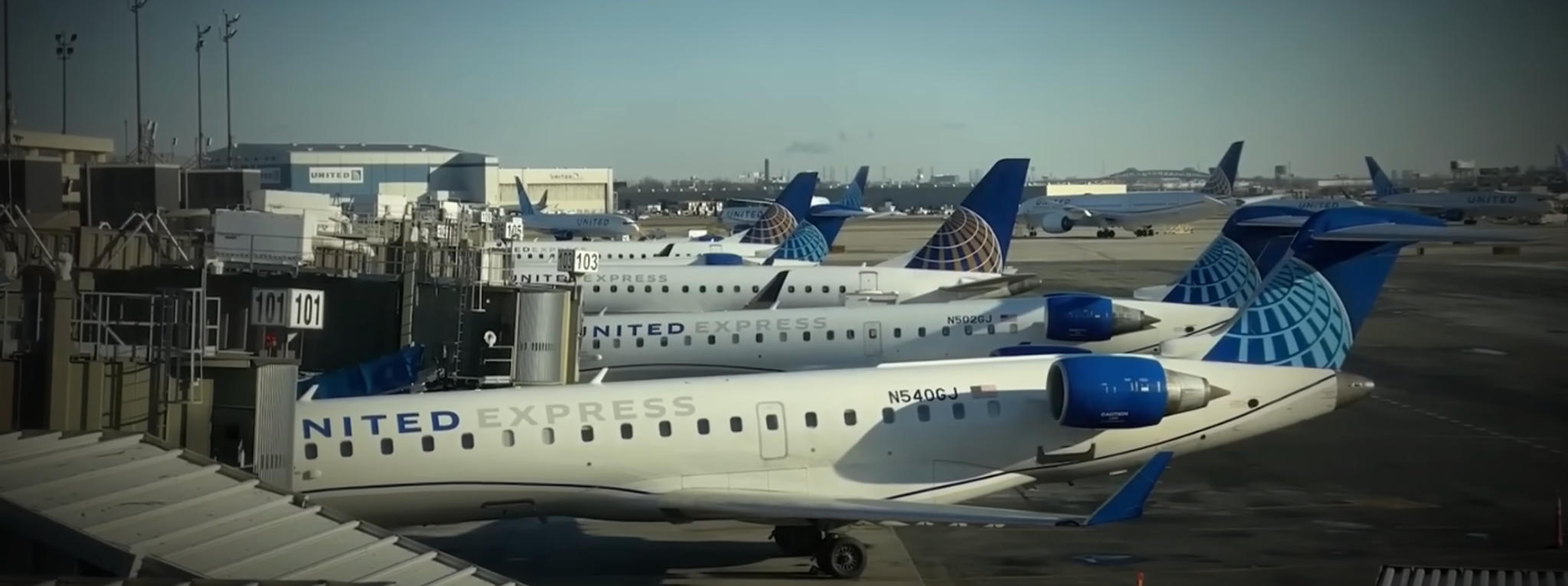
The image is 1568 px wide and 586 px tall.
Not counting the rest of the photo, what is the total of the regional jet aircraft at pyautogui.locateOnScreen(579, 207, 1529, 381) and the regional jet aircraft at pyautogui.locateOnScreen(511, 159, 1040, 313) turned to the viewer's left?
2

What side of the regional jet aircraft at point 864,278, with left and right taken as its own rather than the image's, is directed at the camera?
left

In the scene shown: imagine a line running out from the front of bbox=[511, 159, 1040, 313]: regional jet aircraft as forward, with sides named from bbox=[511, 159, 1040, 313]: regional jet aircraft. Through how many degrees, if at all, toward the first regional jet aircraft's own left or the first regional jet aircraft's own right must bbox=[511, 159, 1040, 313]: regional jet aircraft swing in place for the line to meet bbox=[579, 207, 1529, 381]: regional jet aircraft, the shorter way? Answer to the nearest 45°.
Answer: approximately 90° to the first regional jet aircraft's own left

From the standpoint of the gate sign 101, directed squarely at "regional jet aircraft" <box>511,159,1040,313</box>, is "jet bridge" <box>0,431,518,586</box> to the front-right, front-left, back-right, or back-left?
back-right

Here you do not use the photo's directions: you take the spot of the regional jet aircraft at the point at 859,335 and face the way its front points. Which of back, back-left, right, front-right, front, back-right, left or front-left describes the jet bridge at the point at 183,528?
left

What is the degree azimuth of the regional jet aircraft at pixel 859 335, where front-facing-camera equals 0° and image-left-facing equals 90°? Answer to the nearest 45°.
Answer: approximately 90°

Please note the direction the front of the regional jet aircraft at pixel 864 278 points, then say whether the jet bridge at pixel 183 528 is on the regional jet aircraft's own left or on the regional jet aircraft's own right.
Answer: on the regional jet aircraft's own left

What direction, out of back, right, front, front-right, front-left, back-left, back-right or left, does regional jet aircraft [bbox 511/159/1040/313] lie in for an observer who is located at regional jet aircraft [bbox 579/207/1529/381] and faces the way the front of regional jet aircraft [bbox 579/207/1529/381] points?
right
